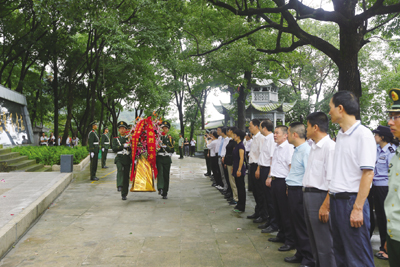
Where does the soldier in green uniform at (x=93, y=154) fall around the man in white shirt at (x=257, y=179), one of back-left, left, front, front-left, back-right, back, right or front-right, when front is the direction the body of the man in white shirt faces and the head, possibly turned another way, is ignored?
front-right

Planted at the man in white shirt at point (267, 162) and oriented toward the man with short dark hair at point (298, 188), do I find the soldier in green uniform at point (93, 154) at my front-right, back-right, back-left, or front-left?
back-right

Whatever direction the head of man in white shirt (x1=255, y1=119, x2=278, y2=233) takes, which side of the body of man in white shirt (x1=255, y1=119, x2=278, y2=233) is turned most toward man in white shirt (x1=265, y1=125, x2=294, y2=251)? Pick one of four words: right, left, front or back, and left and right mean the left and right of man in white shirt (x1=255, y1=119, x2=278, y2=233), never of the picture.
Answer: left

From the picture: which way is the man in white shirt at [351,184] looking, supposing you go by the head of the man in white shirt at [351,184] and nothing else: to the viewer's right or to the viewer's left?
to the viewer's left

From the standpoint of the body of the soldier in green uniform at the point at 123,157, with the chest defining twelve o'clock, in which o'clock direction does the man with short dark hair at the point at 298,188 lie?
The man with short dark hair is roughly at 11 o'clock from the soldier in green uniform.

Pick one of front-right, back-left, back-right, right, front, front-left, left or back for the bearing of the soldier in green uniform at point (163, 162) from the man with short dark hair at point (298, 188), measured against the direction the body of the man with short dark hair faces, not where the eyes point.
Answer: front-right

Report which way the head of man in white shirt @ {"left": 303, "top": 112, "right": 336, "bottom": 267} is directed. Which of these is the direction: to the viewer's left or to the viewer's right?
to the viewer's left

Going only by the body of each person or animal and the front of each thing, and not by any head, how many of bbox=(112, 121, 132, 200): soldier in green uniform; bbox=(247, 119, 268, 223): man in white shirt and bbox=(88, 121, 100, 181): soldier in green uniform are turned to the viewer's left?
1

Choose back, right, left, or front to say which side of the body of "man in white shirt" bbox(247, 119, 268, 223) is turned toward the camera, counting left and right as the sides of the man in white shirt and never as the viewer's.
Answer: left

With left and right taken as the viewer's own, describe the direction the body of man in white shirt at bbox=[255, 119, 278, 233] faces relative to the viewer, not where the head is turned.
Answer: facing to the left of the viewer
